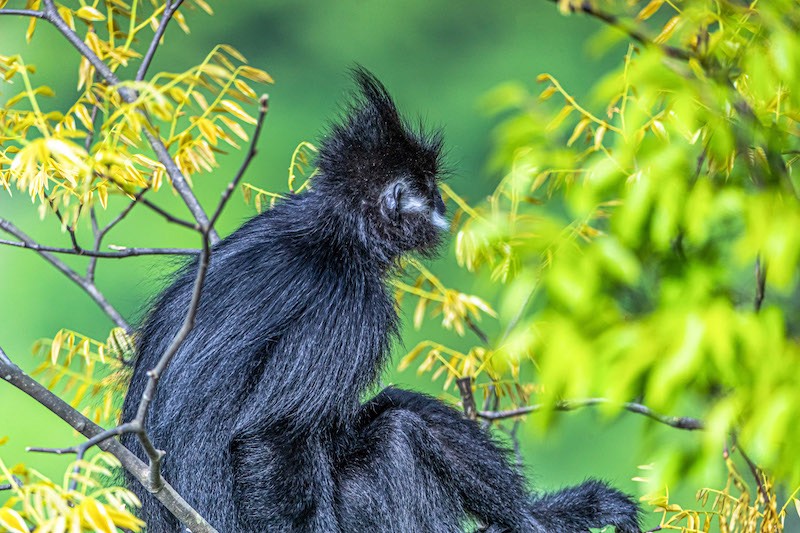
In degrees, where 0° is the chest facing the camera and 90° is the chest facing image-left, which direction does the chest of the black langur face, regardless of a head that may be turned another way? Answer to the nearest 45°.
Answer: approximately 270°
